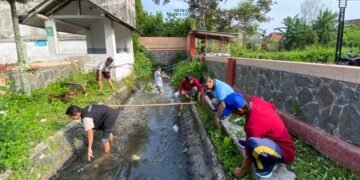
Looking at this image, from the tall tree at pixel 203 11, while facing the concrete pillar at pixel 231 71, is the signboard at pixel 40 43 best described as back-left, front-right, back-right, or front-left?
front-right

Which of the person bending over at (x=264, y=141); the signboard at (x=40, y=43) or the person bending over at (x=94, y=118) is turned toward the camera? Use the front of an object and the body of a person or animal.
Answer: the signboard

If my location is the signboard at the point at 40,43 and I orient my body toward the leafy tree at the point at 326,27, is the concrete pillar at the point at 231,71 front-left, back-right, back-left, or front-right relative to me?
front-right

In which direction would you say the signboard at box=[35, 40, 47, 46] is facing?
toward the camera

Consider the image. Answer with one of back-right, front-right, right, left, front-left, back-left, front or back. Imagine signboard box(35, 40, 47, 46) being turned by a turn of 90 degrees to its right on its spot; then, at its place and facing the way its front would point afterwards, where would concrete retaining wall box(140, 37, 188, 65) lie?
back

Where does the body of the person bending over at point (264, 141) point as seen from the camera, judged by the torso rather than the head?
to the viewer's left

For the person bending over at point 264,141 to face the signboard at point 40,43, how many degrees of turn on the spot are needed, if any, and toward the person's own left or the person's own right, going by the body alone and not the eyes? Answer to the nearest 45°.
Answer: approximately 45° to the person's own right

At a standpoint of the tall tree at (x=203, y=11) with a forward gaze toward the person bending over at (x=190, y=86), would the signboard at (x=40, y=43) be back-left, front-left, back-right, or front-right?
front-right

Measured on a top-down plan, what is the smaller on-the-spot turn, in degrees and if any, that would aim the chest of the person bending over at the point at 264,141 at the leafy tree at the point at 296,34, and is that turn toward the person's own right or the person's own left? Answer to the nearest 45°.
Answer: approximately 90° to the person's own right

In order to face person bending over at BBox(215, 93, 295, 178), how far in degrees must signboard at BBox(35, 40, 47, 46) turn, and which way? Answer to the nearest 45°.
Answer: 0° — it already faces them

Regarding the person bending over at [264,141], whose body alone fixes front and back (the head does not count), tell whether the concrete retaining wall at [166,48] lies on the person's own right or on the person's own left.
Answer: on the person's own right
